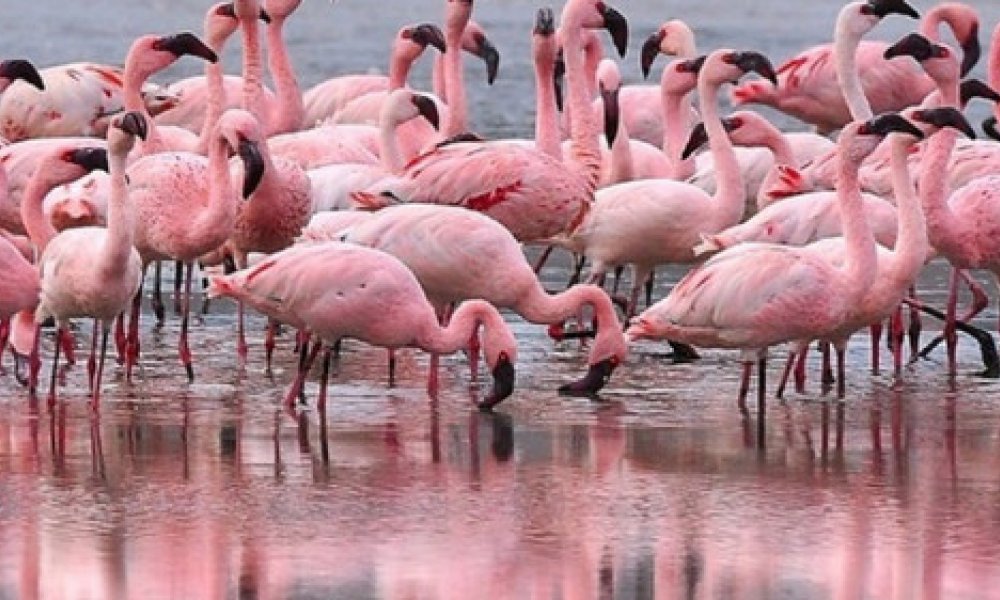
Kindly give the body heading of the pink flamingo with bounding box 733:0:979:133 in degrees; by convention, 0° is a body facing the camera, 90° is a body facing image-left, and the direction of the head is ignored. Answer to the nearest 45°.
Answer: approximately 270°

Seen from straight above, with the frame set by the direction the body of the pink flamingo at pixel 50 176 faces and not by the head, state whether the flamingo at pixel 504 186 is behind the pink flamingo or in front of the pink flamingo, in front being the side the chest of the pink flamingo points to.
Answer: in front

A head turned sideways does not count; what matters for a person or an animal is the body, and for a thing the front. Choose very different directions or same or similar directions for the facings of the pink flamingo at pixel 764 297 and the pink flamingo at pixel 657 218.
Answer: same or similar directions

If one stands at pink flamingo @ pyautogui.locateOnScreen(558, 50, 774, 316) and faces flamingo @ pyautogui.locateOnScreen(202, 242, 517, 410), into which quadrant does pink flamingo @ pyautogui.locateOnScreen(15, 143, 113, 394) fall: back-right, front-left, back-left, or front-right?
front-right

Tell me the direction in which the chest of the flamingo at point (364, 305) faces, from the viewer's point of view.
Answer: to the viewer's right

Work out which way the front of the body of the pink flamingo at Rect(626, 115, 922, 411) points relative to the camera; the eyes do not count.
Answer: to the viewer's right

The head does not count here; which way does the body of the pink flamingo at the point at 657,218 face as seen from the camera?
to the viewer's right

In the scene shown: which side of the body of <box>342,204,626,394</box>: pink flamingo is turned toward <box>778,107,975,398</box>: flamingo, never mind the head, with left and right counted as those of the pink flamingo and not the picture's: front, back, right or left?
front

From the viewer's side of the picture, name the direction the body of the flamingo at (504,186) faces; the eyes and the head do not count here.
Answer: to the viewer's right

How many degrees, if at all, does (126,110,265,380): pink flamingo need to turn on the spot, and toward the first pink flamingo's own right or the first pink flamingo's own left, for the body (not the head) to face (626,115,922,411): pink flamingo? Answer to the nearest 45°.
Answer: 0° — it already faces it

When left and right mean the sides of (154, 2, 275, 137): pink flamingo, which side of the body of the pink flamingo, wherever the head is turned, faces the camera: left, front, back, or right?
right

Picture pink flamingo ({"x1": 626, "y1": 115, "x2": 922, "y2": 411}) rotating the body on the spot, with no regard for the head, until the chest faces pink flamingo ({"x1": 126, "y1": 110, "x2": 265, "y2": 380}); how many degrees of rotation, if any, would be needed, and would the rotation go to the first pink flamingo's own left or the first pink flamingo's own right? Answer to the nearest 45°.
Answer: approximately 180°

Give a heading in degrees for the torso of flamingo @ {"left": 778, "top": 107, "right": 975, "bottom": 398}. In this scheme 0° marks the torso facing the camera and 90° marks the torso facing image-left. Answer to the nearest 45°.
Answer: approximately 270°
